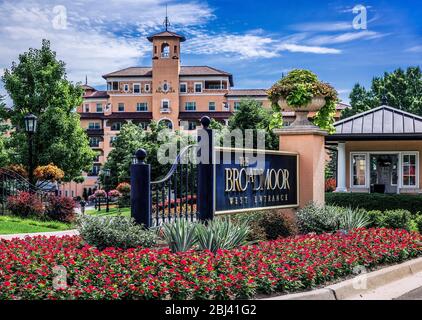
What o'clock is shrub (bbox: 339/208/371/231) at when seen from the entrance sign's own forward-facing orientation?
The shrub is roughly at 10 o'clock from the entrance sign.

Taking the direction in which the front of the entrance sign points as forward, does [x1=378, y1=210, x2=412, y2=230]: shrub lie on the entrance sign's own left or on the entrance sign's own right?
on the entrance sign's own left

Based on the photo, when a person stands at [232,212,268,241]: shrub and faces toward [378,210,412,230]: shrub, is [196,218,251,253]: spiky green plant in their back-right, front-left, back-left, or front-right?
back-right

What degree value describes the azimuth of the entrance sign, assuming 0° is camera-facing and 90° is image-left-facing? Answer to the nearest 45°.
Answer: approximately 315°

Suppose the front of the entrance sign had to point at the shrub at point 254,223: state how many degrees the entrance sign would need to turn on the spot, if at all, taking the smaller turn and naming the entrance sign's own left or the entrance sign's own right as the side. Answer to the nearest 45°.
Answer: approximately 45° to the entrance sign's own right

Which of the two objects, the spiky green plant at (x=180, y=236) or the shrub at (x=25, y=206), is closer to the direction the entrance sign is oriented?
the spiky green plant

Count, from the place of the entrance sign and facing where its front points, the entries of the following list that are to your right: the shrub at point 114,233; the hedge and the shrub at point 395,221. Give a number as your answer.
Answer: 1

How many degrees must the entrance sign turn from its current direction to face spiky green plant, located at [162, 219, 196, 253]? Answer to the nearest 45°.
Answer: approximately 45° to its right

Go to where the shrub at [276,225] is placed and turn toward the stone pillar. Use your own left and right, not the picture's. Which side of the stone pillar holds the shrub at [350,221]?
right

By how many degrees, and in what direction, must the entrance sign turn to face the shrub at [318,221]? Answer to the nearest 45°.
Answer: approximately 45° to its left

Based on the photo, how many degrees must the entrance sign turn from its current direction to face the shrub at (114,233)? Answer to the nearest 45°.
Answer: approximately 90° to its right

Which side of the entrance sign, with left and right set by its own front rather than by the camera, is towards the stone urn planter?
left
